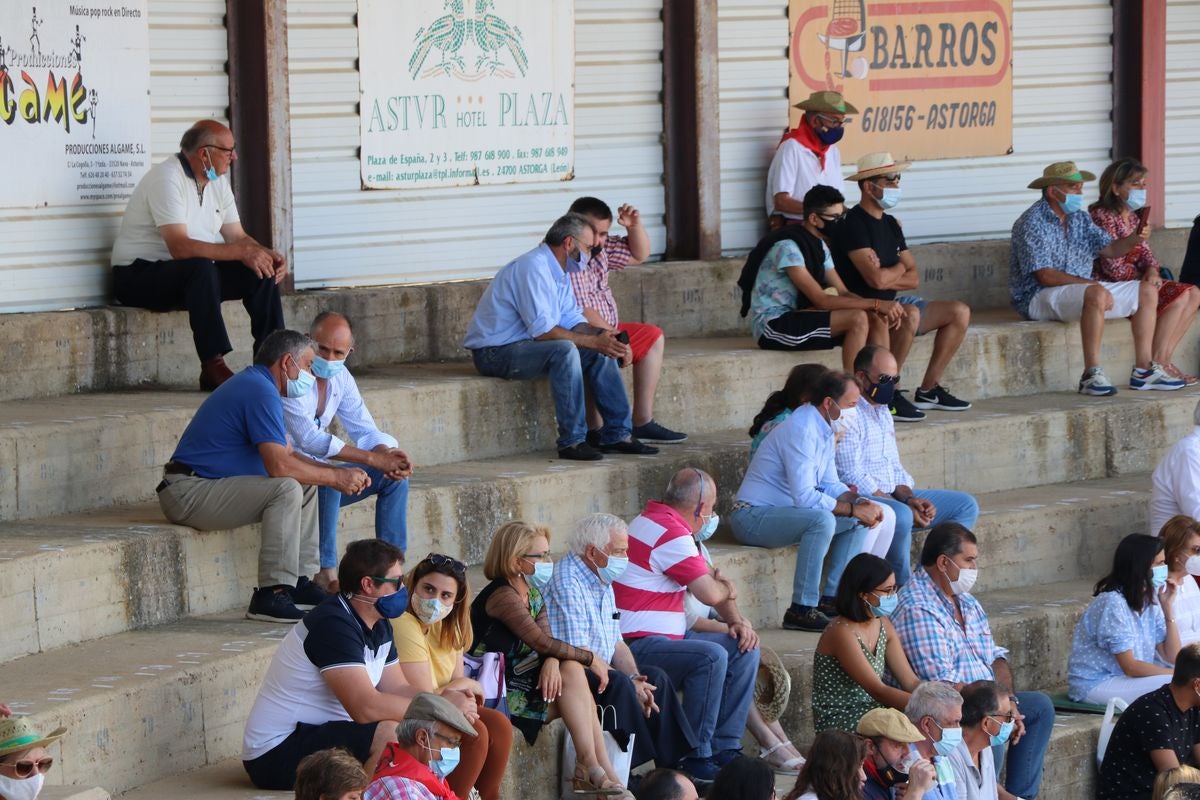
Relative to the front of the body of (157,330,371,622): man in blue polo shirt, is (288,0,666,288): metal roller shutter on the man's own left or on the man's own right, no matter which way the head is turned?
on the man's own left

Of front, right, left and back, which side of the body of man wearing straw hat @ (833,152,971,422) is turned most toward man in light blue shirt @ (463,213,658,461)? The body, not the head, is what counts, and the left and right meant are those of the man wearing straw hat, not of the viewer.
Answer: right

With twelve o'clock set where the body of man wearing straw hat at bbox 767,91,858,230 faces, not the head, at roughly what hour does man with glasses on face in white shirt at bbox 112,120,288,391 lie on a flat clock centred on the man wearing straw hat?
The man with glasses on face in white shirt is roughly at 3 o'clock from the man wearing straw hat.

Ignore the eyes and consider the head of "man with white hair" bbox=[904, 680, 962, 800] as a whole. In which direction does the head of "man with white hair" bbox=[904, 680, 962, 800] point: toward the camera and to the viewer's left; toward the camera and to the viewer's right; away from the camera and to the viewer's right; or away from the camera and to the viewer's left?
toward the camera and to the viewer's right

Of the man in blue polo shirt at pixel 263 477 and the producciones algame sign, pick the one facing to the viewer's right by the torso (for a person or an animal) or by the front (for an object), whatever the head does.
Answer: the man in blue polo shirt

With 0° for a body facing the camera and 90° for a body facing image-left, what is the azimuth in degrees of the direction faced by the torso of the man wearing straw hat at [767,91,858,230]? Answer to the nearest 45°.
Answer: approximately 315°

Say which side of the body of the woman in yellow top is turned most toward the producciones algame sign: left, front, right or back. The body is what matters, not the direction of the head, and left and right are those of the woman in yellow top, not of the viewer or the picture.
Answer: back

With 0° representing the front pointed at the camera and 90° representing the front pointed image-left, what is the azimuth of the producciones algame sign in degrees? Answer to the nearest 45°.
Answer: approximately 0°
